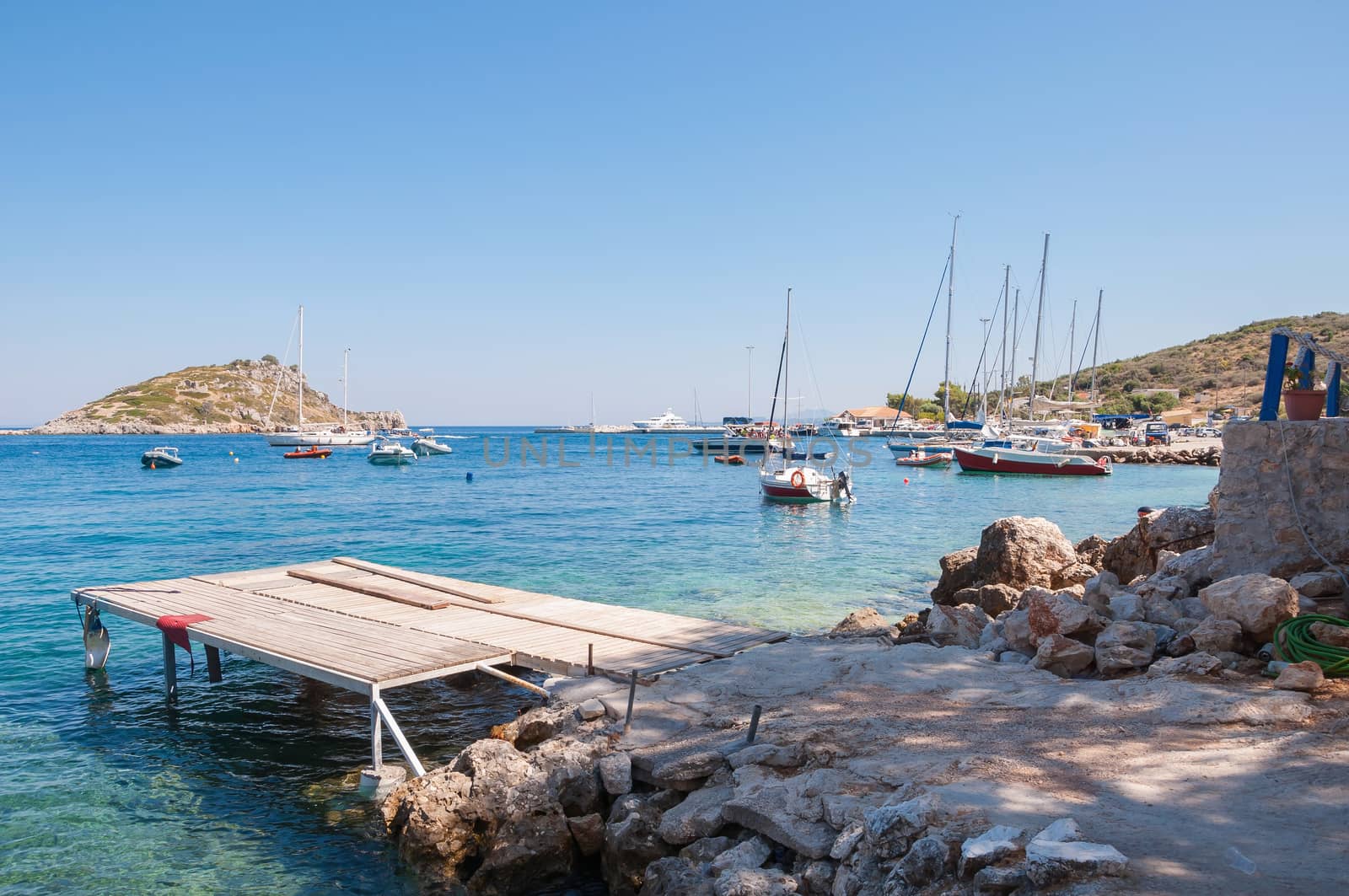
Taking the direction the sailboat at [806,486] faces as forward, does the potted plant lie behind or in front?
behind

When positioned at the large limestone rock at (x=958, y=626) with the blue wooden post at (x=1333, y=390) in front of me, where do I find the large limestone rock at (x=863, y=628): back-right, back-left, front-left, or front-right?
back-left

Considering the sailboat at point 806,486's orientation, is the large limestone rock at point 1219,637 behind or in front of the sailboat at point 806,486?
behind

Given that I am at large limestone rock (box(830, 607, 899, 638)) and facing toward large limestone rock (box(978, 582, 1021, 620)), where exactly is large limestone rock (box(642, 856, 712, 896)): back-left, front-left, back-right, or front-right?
back-right

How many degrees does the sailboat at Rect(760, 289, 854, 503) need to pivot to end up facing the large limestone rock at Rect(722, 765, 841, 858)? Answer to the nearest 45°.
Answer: approximately 135° to its left

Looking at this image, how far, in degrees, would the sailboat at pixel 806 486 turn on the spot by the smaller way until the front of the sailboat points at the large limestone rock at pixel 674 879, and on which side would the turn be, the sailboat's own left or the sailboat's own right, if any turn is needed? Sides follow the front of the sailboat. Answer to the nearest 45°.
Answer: approximately 135° to the sailboat's own left

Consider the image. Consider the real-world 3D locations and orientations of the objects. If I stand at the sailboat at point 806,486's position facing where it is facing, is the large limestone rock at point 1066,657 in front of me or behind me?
behind

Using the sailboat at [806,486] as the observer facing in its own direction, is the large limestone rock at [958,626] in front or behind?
behind

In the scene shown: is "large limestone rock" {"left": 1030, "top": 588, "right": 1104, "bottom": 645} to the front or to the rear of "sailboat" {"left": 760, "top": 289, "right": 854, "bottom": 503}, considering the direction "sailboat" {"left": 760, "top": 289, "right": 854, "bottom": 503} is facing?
to the rear

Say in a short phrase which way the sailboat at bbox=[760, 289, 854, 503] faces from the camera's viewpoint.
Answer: facing away from the viewer and to the left of the viewer

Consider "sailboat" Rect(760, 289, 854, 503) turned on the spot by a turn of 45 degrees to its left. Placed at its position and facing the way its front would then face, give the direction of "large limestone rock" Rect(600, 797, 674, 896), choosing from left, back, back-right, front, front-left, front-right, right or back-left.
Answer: left
